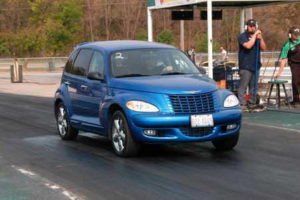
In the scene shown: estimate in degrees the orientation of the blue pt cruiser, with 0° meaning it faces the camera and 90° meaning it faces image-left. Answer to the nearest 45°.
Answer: approximately 315°

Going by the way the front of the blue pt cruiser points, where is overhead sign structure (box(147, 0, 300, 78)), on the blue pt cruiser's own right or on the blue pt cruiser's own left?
on the blue pt cruiser's own left
